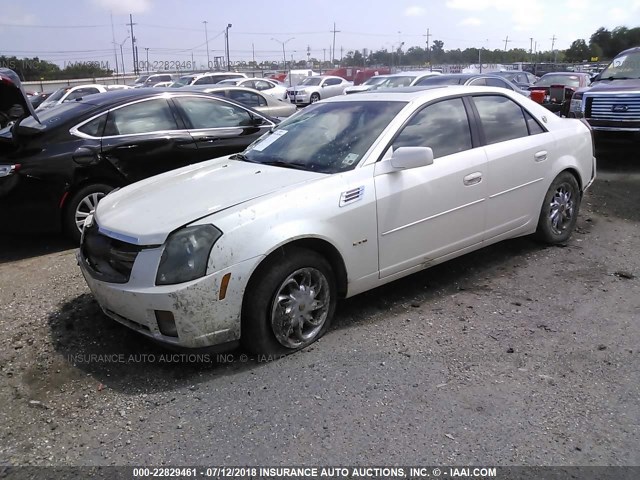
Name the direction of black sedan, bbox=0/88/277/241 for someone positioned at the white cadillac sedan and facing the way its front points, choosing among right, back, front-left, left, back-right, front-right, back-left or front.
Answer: right

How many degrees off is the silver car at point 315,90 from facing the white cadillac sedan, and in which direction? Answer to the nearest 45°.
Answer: approximately 45° to its left

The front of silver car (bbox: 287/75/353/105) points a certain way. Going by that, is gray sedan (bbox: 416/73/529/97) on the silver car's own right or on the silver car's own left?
on the silver car's own left

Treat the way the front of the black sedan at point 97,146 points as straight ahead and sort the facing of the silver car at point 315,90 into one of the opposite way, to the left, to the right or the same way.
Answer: the opposite way

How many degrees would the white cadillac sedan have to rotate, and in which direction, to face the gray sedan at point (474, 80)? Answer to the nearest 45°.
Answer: approximately 135° to its right

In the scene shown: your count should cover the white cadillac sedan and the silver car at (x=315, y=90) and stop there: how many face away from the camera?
0

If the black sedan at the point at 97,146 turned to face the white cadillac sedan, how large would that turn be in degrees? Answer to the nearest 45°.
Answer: approximately 90° to its right

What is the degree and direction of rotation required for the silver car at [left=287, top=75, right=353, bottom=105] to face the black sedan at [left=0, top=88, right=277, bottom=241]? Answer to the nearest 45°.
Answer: approximately 45° to its left

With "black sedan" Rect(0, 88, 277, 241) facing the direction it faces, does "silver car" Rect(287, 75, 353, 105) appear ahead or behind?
ahead

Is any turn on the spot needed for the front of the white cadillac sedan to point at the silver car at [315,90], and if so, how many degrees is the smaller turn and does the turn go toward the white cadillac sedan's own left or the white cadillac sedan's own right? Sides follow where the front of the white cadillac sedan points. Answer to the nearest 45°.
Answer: approximately 135° to the white cadillac sedan's own right

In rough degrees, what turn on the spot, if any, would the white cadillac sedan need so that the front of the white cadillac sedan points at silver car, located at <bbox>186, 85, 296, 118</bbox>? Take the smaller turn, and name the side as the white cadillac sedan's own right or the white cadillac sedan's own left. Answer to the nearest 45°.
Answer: approximately 135° to the white cadillac sedan's own right

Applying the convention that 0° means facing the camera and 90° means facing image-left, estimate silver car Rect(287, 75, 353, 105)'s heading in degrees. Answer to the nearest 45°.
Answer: approximately 45°

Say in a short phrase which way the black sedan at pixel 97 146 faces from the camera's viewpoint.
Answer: facing away from the viewer and to the right of the viewer
